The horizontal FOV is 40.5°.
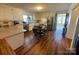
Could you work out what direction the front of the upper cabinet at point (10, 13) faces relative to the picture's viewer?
facing the viewer and to the right of the viewer
